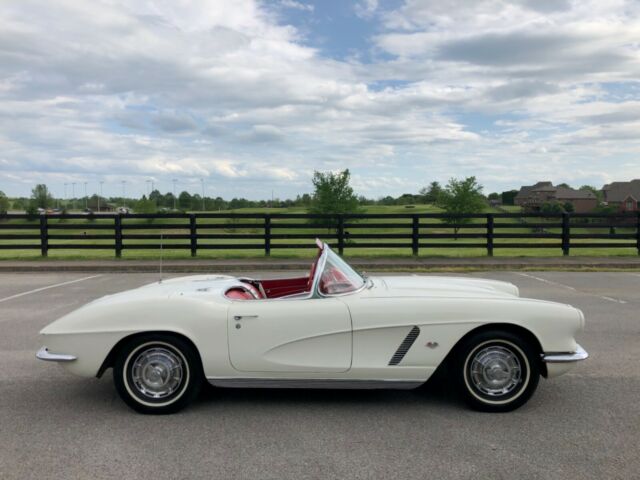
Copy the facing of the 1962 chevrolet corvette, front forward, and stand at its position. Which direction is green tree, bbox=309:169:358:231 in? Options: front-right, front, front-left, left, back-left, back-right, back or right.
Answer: left

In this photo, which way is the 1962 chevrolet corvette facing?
to the viewer's right
